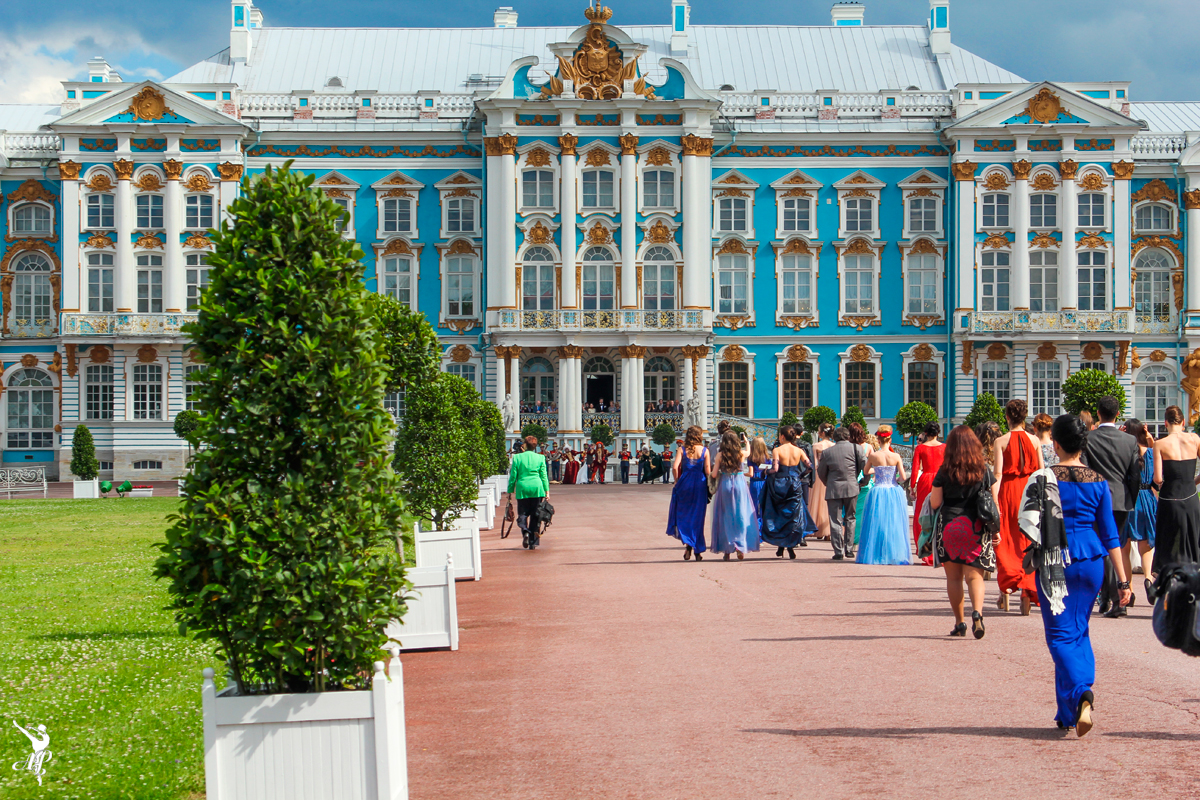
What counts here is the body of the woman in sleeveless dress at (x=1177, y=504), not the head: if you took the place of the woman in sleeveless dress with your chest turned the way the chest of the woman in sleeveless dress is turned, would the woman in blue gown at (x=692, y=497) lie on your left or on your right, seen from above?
on your left

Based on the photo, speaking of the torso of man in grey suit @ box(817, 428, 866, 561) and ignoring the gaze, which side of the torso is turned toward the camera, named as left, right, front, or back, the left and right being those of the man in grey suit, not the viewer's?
back

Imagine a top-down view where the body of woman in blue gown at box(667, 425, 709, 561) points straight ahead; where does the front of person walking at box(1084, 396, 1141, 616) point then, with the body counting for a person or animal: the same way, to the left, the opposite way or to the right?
the same way

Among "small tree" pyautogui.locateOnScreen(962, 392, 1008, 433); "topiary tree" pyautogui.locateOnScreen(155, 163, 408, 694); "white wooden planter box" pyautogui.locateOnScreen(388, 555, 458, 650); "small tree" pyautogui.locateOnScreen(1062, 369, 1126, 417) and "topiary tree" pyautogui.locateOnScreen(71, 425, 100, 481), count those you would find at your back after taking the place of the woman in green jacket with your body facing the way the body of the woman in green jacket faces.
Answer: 2

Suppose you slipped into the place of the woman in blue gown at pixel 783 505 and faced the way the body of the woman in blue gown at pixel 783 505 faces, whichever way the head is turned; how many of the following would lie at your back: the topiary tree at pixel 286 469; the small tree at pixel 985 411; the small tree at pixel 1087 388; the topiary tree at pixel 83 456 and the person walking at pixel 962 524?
2

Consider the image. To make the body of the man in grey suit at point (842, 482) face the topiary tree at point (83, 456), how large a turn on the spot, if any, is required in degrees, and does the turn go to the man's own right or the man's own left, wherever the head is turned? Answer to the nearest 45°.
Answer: approximately 45° to the man's own left

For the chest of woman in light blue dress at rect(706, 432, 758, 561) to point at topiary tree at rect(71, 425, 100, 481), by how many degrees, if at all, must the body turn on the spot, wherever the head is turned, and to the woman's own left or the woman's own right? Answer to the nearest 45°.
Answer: approximately 45° to the woman's own left

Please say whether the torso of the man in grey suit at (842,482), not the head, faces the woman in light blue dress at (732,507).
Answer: no

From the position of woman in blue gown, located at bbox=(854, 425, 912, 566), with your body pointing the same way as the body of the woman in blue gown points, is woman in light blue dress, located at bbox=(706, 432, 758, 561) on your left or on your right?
on your left

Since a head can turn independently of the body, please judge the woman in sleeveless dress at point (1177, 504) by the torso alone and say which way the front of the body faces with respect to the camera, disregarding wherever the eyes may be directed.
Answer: away from the camera

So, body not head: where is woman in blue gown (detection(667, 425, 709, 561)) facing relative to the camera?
away from the camera

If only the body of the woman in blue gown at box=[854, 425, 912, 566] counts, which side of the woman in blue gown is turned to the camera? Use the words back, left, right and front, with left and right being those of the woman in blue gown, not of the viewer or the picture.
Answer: back

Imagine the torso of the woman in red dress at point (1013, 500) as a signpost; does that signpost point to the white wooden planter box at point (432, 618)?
no

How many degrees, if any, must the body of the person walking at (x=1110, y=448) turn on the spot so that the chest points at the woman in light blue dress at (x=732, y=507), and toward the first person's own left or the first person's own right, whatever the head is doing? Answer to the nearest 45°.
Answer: approximately 45° to the first person's own left

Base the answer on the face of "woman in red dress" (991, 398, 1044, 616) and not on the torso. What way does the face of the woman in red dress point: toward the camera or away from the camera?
away from the camera

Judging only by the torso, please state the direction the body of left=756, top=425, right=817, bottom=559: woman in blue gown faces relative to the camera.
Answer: away from the camera

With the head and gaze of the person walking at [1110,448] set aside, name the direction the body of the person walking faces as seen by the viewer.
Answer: away from the camera

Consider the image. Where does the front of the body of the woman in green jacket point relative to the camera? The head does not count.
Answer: away from the camera

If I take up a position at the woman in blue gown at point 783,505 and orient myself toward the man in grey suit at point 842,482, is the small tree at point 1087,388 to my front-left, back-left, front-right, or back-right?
front-left

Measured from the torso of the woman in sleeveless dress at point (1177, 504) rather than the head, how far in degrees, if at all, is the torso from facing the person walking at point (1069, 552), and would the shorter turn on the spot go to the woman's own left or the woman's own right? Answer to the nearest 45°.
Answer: approximately 180°

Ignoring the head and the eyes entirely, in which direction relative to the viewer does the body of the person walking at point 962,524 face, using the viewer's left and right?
facing away from the viewer

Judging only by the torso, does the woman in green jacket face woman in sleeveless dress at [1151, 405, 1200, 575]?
no

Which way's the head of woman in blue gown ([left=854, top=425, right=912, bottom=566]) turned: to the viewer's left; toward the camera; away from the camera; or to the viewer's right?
away from the camera

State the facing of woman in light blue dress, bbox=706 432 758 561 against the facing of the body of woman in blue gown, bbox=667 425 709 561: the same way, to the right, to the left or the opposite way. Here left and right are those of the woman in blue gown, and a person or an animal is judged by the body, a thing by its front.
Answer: the same way
